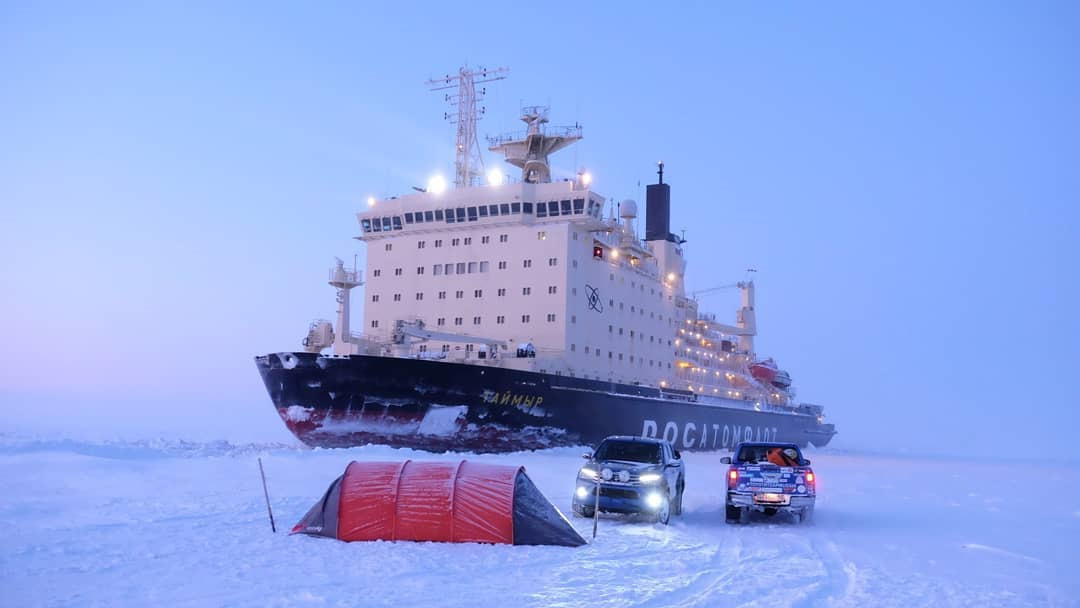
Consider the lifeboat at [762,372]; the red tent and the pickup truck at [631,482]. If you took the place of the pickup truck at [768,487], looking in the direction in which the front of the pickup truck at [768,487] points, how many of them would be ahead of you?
1

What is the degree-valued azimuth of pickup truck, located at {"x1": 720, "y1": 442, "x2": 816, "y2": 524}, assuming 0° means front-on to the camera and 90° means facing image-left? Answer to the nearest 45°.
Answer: approximately 180°

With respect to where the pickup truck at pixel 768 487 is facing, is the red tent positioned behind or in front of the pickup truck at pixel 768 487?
behind

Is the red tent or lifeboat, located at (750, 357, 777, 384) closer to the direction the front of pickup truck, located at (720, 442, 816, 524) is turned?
the lifeboat

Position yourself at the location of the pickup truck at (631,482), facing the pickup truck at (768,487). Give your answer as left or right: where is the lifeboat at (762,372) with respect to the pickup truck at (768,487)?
left

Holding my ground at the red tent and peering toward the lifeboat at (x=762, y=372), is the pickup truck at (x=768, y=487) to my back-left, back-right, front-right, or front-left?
front-right

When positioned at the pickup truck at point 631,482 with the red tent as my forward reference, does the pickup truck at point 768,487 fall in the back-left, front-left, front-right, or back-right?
back-left

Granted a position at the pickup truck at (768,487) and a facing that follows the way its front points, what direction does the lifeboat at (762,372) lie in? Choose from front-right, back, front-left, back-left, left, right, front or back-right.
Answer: front

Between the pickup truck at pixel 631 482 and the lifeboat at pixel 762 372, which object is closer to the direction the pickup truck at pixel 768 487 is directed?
the lifeboat

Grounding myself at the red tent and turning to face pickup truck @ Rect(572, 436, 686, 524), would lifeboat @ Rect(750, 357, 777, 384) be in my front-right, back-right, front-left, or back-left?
front-left

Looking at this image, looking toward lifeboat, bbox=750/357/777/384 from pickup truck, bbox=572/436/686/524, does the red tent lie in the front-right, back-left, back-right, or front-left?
back-left

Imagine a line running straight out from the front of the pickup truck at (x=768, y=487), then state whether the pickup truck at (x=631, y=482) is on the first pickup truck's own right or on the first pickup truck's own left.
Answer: on the first pickup truck's own left

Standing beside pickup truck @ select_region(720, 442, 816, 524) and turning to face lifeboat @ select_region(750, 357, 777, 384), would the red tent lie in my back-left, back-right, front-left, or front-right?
back-left
